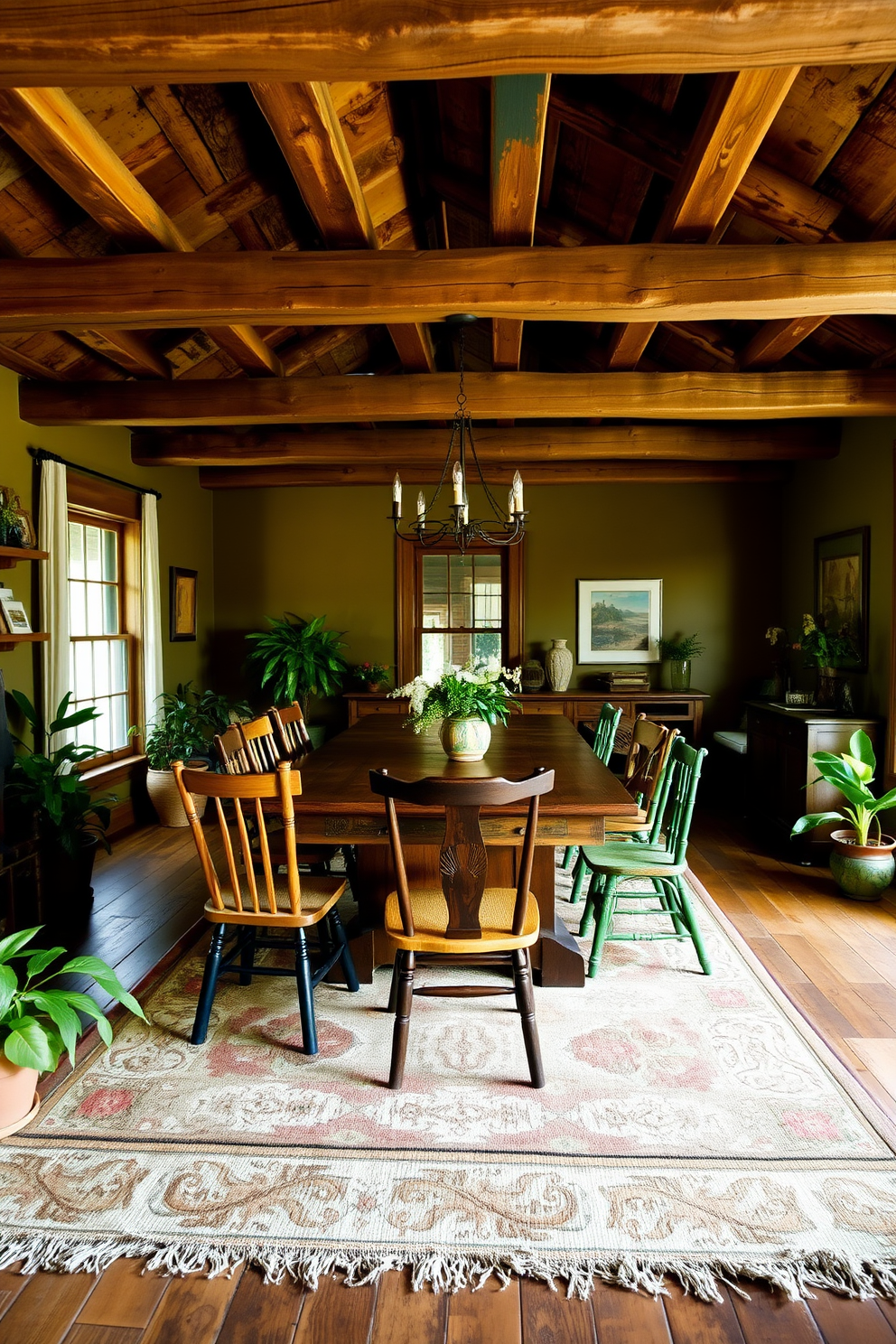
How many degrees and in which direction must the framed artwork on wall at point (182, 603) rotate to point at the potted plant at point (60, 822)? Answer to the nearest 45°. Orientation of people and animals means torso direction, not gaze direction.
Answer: approximately 90° to its right

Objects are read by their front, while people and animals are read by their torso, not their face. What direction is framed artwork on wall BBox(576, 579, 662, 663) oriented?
toward the camera

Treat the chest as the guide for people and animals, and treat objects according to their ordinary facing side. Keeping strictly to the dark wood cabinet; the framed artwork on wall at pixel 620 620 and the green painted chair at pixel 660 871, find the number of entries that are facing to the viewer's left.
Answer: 2

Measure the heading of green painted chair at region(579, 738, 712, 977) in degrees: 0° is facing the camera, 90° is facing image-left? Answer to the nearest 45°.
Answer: approximately 90°

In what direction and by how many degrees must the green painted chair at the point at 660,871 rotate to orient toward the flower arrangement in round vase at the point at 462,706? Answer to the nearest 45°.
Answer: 0° — it already faces it

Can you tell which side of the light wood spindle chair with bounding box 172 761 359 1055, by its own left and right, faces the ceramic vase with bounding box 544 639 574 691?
front

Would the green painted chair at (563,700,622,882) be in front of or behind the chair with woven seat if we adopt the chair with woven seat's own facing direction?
in front

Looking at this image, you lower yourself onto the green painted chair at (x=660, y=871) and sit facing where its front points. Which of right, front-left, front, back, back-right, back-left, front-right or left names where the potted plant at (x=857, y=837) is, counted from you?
back-right

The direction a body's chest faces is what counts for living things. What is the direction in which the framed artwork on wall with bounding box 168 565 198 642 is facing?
to the viewer's right

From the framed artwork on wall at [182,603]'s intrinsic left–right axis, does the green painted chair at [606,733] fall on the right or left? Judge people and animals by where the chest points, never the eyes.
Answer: on its right

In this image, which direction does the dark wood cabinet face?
to the viewer's left

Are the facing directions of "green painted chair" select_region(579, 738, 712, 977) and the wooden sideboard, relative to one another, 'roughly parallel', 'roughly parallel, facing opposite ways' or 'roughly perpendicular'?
roughly perpendicular

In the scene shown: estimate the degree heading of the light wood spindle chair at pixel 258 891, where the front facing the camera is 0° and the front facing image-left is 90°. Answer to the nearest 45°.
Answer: approximately 225°

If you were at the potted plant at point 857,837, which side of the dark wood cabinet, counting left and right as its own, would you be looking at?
left

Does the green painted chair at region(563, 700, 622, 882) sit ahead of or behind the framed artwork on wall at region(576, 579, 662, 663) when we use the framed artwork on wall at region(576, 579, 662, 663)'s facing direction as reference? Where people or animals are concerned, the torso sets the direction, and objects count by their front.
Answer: ahead

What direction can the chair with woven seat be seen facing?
away from the camera
